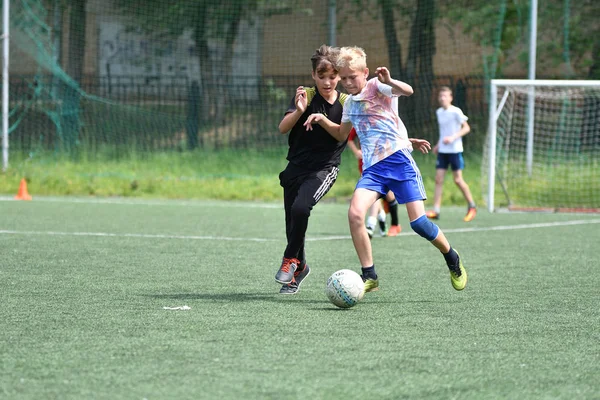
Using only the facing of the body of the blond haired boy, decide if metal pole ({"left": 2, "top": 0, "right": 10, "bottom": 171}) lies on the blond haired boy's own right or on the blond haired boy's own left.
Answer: on the blond haired boy's own right

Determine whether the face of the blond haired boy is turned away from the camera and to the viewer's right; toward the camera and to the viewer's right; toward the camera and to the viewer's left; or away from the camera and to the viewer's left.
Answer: toward the camera and to the viewer's left

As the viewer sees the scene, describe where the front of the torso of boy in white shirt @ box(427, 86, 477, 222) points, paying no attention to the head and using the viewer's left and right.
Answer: facing the viewer and to the left of the viewer

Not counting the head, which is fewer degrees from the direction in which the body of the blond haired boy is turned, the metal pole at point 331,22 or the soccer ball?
the soccer ball

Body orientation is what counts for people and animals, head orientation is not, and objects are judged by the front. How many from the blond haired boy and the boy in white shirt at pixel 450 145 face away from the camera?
0

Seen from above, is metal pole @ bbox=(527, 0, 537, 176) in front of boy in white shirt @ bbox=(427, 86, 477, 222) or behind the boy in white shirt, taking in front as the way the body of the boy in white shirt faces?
behind

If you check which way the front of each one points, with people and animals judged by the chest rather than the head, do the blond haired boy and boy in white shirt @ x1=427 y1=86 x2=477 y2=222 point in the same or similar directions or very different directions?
same or similar directions

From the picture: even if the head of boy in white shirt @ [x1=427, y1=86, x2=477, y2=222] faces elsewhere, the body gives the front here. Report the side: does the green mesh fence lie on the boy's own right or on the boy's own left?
on the boy's own right

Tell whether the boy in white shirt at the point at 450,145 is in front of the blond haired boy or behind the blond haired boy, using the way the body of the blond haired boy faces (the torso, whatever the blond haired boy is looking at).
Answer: behind
